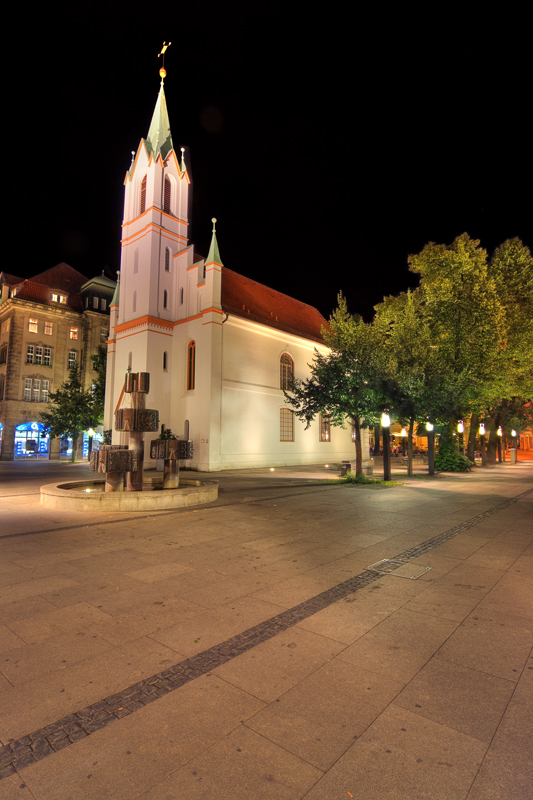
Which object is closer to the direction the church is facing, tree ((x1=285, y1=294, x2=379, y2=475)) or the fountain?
the fountain

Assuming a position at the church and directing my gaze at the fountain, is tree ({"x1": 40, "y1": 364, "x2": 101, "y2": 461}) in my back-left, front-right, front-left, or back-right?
back-right

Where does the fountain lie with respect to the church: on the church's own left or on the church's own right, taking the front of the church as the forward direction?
on the church's own left

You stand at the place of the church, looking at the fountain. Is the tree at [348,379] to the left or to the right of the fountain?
left

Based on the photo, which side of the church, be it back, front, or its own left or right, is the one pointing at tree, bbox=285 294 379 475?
left

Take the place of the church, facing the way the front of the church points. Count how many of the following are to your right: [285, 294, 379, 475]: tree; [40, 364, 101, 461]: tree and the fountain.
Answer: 1

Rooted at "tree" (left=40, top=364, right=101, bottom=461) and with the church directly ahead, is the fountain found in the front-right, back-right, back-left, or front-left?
front-right

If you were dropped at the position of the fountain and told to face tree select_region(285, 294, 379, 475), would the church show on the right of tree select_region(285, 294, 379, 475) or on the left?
left

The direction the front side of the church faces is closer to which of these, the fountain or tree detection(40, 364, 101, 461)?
the fountain

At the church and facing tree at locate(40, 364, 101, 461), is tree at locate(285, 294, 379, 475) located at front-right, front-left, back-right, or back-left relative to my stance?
back-left

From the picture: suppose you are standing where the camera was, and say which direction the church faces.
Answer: facing the viewer and to the left of the viewer
